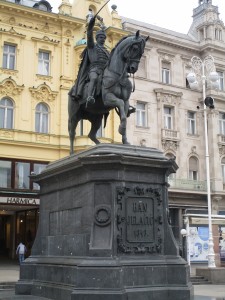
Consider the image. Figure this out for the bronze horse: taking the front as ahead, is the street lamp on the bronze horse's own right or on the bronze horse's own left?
on the bronze horse's own left

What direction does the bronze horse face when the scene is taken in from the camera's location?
facing the viewer and to the right of the viewer
